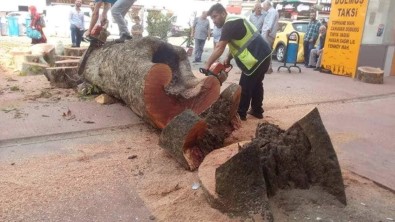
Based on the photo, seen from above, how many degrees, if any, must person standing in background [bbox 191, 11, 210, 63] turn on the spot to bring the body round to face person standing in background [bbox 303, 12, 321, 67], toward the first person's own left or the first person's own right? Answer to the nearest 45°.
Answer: approximately 90° to the first person's own left

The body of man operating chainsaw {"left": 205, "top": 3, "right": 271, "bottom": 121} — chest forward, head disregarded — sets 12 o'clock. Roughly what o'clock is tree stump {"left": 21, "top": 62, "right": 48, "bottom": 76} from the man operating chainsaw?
The tree stump is roughly at 1 o'clock from the man operating chainsaw.

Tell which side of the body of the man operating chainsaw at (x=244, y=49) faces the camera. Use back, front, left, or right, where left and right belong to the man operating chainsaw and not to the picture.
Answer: left

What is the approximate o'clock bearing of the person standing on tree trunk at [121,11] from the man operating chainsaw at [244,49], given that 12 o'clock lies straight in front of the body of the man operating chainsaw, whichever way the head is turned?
The person standing on tree trunk is roughly at 1 o'clock from the man operating chainsaw.

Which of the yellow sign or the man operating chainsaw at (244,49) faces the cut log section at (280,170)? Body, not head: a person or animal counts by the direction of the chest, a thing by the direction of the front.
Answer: the yellow sign

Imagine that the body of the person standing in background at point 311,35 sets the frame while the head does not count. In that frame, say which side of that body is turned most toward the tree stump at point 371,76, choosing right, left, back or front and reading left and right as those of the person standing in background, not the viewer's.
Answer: left
